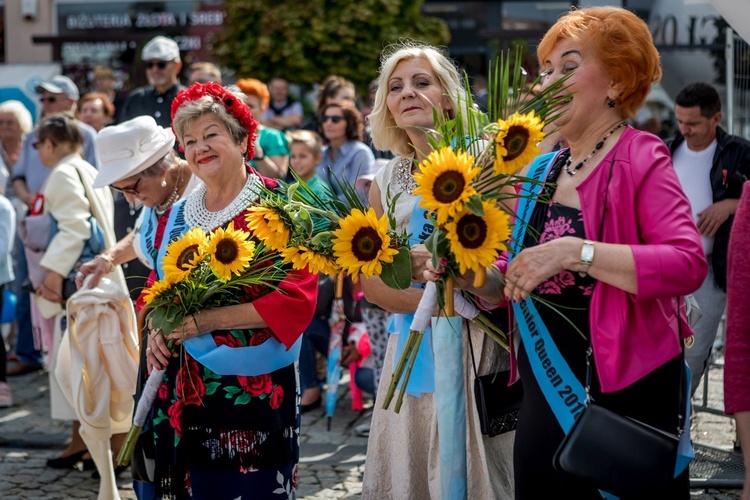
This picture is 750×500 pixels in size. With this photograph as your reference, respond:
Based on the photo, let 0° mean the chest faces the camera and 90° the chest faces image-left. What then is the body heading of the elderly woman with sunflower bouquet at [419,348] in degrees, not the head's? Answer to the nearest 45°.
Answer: approximately 0°

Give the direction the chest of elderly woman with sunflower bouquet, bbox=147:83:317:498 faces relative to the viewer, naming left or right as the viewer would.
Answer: facing the viewer and to the left of the viewer

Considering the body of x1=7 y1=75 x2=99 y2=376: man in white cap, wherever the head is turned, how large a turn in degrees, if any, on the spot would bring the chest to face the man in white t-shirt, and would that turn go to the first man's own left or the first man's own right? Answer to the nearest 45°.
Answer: approximately 90° to the first man's own left

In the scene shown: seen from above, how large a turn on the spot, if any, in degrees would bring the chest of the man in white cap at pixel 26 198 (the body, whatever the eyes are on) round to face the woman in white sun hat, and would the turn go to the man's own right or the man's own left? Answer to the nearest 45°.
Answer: approximately 45° to the man's own left

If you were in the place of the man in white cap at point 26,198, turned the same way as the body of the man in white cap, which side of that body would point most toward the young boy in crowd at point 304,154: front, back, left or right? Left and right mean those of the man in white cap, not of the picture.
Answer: left

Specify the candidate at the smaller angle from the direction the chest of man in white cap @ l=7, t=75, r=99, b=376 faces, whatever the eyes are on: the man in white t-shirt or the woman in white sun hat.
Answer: the woman in white sun hat

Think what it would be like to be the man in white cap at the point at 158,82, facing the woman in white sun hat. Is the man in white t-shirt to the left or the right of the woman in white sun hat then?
left

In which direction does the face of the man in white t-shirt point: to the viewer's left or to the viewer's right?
to the viewer's left
